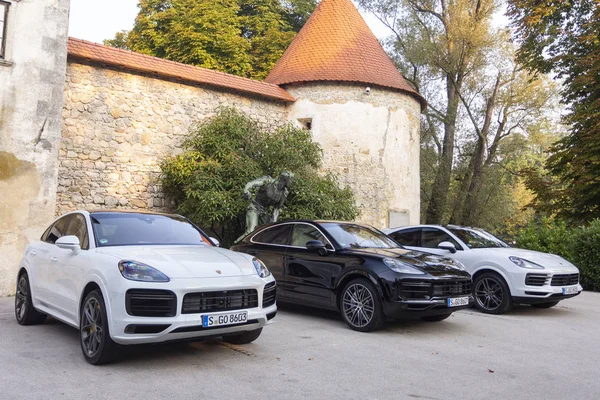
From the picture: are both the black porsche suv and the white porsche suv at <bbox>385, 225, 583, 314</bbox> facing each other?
no

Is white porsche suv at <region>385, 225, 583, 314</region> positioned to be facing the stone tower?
no

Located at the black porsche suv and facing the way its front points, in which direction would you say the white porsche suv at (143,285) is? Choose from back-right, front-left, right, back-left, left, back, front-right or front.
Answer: right

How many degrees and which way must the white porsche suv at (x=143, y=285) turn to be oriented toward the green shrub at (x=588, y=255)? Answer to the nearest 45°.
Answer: approximately 90° to its left

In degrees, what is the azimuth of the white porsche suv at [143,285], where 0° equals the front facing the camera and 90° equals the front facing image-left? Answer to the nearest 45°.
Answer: approximately 315°

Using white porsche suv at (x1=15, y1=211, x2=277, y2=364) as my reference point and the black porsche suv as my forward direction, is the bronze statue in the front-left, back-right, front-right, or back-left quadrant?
front-left

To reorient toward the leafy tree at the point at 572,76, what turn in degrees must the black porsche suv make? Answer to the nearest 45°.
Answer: approximately 90° to its left

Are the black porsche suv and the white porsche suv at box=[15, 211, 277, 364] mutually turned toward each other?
no

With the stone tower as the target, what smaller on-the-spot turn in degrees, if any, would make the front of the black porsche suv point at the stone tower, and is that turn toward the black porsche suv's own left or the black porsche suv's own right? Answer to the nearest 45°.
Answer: approximately 135° to the black porsche suv's own left

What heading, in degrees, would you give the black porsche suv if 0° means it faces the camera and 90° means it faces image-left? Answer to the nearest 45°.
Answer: approximately 315°

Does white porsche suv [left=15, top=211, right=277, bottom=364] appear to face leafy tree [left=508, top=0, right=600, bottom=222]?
no

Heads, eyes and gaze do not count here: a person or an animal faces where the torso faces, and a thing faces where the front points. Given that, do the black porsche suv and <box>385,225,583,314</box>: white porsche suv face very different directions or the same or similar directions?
same or similar directions

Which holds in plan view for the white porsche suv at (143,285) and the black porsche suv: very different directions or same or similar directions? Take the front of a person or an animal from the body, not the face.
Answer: same or similar directions

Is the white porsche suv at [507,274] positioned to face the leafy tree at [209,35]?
no

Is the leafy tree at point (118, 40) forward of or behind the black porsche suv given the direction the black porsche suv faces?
behind

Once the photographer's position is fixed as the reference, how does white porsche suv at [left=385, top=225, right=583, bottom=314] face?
facing the viewer and to the right of the viewer

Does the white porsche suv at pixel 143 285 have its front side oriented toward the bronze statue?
no

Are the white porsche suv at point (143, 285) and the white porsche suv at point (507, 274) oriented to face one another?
no

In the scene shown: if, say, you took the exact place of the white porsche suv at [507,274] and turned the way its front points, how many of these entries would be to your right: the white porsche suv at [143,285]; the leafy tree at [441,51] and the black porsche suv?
2

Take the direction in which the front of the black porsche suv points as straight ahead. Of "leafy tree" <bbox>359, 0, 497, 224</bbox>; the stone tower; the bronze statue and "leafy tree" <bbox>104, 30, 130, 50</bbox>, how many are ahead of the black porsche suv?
0
